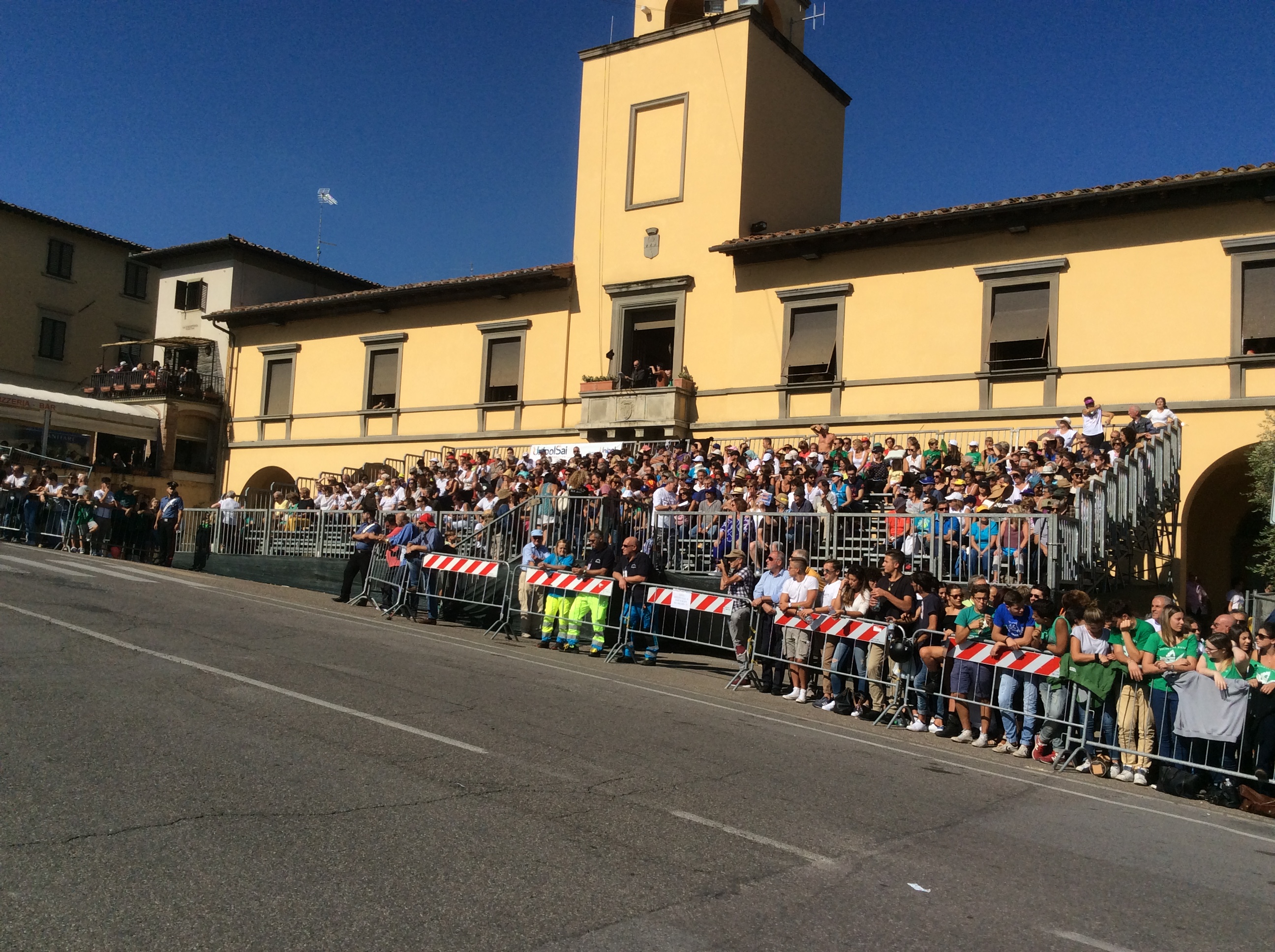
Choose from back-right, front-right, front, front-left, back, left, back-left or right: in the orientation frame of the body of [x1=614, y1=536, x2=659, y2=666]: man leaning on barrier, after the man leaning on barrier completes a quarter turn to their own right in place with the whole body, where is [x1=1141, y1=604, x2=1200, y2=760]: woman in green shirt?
back

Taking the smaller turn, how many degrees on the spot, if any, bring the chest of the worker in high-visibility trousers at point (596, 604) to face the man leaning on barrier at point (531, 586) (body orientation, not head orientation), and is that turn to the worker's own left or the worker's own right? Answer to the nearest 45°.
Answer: approximately 90° to the worker's own right

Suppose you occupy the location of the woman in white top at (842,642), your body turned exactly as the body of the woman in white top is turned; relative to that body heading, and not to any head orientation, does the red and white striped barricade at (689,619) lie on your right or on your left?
on your right

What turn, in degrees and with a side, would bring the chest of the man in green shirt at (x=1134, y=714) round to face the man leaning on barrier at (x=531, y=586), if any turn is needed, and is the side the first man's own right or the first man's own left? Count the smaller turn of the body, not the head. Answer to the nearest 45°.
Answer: approximately 45° to the first man's own right

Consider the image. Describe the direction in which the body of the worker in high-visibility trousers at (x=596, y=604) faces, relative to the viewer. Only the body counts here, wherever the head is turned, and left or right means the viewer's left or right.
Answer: facing the viewer and to the left of the viewer

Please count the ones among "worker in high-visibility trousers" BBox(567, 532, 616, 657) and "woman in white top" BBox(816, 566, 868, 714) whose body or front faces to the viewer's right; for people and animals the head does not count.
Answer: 0

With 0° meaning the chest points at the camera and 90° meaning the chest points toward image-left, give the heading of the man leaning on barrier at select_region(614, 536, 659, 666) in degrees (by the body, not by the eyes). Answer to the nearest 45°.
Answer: approximately 45°

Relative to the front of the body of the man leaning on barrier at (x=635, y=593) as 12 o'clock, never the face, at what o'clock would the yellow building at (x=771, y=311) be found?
The yellow building is roughly at 5 o'clock from the man leaning on barrier.

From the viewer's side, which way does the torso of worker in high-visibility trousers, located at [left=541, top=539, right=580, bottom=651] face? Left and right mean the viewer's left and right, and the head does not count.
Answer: facing the viewer

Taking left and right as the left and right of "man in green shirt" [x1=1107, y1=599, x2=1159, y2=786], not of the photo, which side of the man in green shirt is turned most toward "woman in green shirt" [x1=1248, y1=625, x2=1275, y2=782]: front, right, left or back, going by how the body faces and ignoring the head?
left

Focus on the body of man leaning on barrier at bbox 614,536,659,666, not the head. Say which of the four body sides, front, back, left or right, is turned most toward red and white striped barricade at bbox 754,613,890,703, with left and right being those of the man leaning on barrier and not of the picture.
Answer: left

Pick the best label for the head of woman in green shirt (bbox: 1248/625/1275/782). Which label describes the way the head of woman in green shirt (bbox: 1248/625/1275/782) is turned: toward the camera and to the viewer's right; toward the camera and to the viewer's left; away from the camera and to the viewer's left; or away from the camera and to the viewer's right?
toward the camera and to the viewer's left

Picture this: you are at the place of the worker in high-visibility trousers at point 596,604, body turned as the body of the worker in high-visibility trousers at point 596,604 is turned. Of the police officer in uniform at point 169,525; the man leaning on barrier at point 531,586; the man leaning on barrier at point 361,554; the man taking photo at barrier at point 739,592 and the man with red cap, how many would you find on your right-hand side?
4

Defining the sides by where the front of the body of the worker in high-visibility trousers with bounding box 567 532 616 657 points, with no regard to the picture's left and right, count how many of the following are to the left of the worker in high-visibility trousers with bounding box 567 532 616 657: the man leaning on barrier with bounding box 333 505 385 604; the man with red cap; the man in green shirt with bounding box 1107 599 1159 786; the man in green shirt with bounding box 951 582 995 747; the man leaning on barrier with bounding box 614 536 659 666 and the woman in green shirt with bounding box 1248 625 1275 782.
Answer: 4

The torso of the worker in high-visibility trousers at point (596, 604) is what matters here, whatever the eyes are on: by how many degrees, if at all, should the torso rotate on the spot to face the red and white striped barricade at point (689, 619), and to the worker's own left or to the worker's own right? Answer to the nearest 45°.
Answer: approximately 135° to the worker's own left

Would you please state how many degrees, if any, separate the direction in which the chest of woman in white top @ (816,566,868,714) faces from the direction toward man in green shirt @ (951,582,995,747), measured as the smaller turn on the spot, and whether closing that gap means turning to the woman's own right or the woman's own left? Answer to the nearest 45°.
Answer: approximately 90° to the woman's own left
